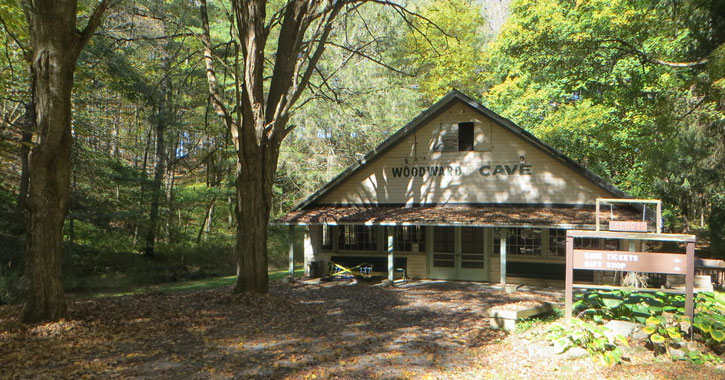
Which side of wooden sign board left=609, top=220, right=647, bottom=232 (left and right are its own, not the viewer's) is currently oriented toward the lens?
front

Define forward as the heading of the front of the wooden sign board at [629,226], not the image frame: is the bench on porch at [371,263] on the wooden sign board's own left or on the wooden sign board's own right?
on the wooden sign board's own right

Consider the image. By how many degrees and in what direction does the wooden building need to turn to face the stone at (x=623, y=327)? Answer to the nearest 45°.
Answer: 0° — it already faces it

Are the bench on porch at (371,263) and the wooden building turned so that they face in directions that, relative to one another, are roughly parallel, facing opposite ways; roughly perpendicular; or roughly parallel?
roughly parallel

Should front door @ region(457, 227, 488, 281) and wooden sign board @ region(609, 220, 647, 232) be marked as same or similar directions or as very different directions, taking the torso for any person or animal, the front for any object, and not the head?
same or similar directions

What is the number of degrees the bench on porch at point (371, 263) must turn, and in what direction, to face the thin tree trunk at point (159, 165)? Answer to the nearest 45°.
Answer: approximately 135° to its right

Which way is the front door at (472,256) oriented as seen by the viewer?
toward the camera

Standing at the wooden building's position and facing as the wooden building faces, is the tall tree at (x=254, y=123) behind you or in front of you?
in front

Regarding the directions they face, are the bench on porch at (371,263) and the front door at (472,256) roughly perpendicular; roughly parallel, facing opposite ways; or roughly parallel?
roughly parallel

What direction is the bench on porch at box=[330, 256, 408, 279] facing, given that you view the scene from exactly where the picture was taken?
facing the viewer

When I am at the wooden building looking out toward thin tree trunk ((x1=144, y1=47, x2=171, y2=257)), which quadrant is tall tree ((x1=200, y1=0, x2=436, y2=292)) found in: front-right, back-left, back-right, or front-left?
front-left

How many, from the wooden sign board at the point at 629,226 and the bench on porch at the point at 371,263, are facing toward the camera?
2

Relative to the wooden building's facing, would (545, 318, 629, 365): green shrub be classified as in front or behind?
in front

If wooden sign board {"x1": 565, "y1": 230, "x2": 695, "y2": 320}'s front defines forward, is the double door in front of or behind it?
behind
